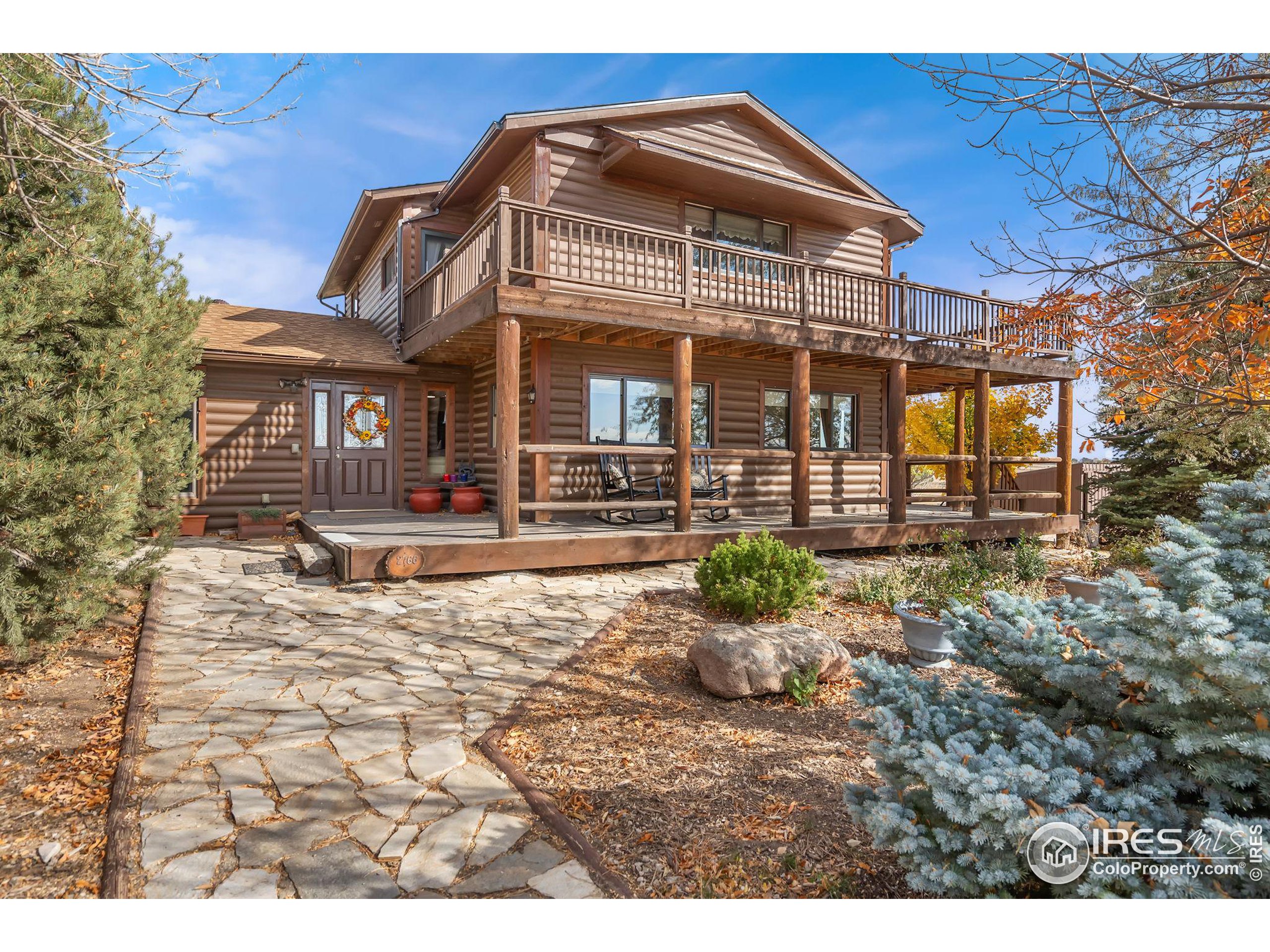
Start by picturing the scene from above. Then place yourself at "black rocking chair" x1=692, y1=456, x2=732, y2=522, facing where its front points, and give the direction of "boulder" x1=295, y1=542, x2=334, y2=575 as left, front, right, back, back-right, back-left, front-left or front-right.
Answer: right

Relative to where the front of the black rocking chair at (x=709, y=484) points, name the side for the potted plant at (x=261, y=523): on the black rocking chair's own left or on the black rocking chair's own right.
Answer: on the black rocking chair's own right

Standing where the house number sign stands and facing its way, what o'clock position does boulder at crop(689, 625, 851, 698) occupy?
The boulder is roughly at 11 o'clock from the house number sign.

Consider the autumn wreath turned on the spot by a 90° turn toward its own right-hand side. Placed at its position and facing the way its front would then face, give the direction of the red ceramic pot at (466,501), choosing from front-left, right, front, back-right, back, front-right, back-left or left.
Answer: back-left

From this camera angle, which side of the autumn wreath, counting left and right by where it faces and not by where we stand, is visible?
front

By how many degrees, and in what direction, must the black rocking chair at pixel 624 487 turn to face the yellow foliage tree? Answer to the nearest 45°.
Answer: approximately 90° to its left

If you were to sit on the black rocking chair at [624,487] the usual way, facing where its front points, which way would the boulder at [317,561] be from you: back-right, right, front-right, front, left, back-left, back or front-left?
right

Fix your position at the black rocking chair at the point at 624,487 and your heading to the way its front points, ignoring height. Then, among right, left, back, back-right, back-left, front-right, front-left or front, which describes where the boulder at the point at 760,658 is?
front-right

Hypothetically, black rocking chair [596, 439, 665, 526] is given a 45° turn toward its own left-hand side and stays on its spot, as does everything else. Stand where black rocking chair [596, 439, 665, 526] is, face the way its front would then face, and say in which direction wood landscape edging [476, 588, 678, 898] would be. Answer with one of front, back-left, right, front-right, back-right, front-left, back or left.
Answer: right

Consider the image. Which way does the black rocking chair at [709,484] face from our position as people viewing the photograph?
facing the viewer and to the right of the viewer

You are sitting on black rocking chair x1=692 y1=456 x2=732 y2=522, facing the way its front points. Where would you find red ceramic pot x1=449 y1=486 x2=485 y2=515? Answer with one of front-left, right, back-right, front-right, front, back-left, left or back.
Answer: back-right

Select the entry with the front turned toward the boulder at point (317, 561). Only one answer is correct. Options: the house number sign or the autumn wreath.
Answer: the autumn wreath

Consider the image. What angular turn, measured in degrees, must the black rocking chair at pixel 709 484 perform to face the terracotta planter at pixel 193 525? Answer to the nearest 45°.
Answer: approximately 135° to its right
